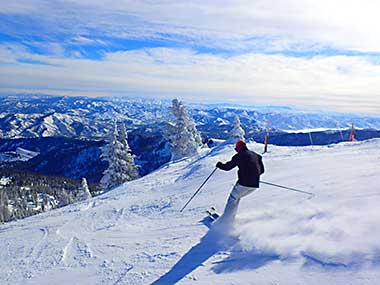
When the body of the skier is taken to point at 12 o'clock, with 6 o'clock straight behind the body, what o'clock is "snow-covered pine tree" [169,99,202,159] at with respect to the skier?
The snow-covered pine tree is roughly at 1 o'clock from the skier.

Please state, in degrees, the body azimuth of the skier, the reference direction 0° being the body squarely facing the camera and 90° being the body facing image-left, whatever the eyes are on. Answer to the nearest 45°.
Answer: approximately 135°

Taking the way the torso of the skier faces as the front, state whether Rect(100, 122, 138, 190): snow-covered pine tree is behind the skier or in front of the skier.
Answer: in front
